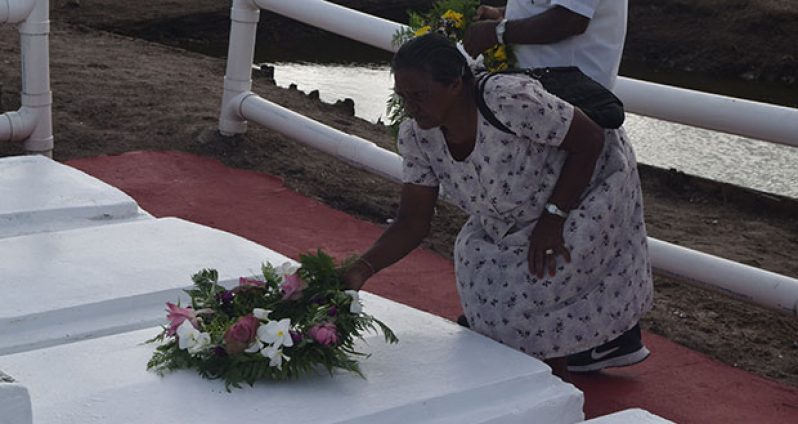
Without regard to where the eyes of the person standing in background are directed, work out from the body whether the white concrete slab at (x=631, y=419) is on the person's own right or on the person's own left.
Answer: on the person's own left

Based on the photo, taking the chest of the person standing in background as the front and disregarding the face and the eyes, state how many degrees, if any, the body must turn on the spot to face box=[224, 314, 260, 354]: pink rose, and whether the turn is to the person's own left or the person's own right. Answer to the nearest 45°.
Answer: approximately 45° to the person's own left

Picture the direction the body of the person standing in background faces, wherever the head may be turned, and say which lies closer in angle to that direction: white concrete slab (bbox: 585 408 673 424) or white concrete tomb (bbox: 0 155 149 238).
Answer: the white concrete tomb

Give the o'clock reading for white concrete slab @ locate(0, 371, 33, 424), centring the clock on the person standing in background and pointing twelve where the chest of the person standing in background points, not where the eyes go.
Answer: The white concrete slab is roughly at 10 o'clock from the person standing in background.

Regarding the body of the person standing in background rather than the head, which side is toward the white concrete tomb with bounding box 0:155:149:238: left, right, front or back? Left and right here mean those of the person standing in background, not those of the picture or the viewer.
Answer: front

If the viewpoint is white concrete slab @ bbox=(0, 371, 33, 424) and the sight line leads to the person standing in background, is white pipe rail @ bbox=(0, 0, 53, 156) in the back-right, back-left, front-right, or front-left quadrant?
front-left

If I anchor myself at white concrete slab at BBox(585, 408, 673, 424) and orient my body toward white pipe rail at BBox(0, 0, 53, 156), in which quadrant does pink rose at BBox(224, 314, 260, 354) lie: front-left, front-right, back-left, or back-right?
front-left

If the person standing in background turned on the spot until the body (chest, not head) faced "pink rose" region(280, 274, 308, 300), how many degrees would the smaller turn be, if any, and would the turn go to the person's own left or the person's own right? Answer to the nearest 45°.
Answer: approximately 45° to the person's own left

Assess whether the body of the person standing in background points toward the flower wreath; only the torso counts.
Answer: no

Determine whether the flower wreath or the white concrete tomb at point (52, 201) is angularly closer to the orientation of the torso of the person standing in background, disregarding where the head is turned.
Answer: the white concrete tomb

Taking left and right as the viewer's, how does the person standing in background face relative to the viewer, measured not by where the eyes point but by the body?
facing to the left of the viewer

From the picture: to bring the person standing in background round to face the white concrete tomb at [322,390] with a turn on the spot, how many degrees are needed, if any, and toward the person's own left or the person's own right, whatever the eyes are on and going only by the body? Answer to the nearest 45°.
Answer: approximately 90° to the person's own left

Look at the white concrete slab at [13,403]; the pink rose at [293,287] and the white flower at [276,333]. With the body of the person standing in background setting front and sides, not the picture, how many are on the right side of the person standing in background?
0

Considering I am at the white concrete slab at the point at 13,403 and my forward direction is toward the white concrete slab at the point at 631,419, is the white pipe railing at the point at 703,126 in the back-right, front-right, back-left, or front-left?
front-left

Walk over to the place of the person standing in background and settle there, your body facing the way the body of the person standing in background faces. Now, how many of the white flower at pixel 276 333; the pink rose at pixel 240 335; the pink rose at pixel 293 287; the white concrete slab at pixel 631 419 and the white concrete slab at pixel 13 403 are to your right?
0

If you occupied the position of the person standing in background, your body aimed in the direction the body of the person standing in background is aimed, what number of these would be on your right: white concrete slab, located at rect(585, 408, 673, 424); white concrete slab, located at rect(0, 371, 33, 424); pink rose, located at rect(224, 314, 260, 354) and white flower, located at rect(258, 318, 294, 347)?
0
